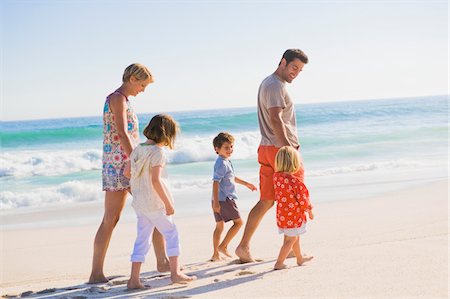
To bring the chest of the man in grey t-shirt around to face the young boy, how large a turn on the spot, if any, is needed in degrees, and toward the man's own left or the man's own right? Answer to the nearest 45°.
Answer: approximately 135° to the man's own left

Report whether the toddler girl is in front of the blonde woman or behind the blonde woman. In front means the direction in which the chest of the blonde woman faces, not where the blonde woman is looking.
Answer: in front

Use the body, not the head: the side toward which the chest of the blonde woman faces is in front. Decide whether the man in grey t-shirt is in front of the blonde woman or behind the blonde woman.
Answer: in front

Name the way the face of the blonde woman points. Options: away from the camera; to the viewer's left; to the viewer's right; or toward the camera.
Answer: to the viewer's right

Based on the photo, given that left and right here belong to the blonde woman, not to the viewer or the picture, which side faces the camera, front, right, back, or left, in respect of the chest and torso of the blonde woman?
right

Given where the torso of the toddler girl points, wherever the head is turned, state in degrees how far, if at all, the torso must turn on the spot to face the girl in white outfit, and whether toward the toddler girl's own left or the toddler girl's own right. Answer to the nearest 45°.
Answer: approximately 180°

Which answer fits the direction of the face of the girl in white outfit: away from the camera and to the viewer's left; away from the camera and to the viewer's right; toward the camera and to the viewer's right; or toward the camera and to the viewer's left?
away from the camera and to the viewer's right

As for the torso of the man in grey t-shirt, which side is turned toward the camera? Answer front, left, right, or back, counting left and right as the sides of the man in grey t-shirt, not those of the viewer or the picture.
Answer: right

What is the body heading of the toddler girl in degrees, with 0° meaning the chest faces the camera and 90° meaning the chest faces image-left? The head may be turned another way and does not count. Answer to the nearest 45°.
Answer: approximately 225°
